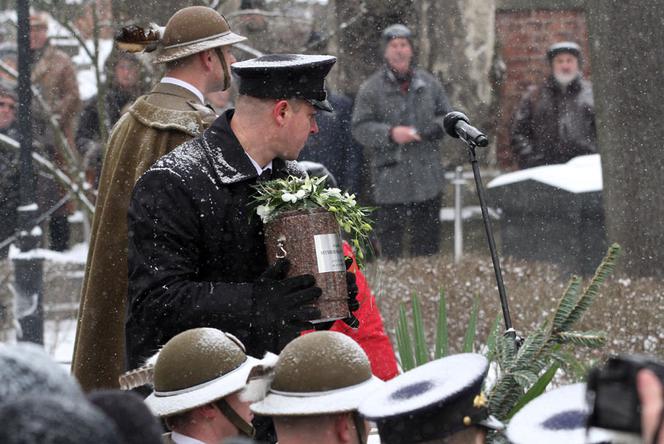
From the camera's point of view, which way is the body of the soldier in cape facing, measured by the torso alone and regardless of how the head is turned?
to the viewer's right

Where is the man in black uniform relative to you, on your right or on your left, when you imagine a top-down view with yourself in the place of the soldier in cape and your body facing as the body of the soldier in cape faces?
on your right

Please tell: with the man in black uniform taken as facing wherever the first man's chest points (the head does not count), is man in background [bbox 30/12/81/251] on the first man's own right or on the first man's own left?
on the first man's own left

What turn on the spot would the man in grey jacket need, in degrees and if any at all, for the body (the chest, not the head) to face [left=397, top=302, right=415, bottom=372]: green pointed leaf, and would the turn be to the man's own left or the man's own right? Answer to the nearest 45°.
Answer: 0° — they already face it

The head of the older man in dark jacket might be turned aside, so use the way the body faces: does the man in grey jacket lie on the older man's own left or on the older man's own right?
on the older man's own right

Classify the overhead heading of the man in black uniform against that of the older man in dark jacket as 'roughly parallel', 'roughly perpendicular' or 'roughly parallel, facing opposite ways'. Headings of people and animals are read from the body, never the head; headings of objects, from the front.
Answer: roughly perpendicular

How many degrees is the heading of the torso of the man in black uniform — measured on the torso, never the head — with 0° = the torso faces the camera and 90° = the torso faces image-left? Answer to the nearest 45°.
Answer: approximately 270°

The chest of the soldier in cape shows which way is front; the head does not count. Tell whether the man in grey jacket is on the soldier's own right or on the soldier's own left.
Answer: on the soldier's own left

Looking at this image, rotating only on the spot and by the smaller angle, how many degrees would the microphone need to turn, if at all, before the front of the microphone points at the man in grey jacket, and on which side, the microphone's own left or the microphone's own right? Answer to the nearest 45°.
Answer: approximately 45° to the microphone's own right

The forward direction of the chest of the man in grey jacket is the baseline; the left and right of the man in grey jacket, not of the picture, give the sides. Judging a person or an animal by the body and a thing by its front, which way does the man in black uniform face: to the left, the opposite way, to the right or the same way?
to the left

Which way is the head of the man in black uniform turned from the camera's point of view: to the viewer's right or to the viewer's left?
to the viewer's right
